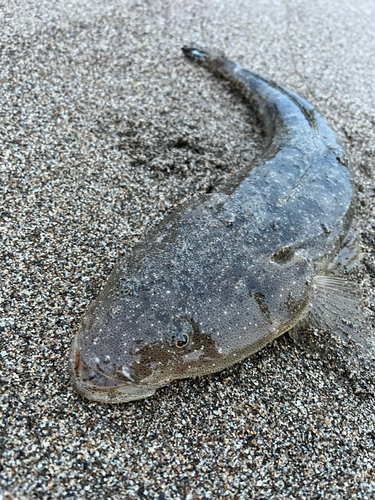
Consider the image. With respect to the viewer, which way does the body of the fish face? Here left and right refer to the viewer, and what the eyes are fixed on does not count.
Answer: facing the viewer and to the left of the viewer
